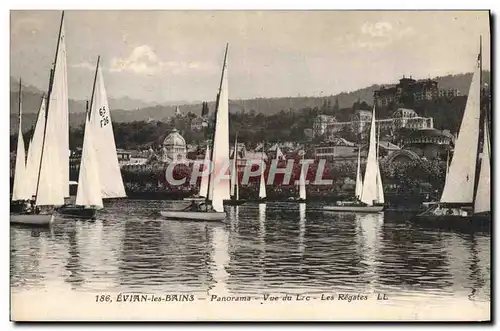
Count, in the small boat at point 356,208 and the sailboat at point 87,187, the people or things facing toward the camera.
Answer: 0

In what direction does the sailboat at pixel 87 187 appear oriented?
to the viewer's left
